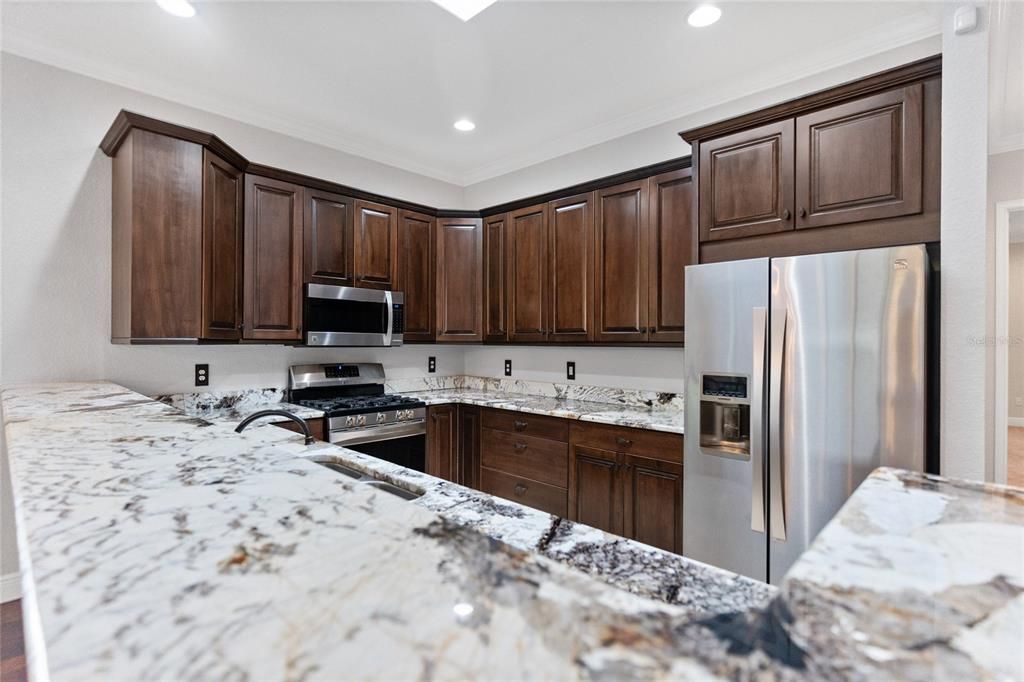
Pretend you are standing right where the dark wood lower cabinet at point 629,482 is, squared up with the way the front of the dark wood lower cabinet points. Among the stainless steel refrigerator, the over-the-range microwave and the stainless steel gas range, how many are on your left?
1

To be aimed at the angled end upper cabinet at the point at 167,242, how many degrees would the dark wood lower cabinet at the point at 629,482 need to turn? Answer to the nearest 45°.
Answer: approximately 45° to its right

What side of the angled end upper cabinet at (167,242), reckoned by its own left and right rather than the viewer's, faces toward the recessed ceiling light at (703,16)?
front

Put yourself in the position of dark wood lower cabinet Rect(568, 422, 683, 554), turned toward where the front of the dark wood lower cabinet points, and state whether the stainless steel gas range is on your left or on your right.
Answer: on your right

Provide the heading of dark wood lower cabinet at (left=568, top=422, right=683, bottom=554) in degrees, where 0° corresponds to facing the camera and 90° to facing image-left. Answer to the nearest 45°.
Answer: approximately 45°

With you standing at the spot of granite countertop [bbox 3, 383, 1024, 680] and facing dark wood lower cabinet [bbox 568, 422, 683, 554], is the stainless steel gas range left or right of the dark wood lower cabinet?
left

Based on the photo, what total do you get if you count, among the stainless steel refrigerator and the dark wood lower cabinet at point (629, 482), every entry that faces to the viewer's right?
0

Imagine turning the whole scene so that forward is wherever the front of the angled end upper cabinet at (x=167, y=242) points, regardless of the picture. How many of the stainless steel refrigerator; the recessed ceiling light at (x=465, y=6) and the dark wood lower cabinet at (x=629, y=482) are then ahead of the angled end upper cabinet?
3

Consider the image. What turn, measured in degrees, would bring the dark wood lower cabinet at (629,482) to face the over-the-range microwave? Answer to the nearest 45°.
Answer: approximately 45° to its right

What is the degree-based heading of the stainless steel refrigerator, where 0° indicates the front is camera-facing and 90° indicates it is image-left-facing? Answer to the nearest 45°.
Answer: approximately 45°

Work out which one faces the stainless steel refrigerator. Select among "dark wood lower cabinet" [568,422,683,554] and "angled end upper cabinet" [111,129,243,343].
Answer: the angled end upper cabinet

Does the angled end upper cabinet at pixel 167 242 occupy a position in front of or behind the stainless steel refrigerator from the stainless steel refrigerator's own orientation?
in front
